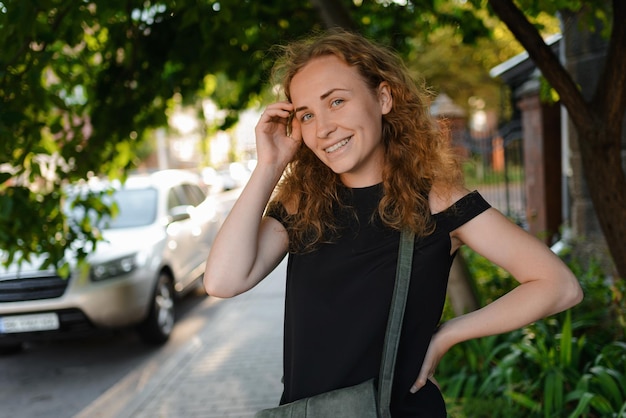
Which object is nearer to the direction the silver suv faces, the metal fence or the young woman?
the young woman

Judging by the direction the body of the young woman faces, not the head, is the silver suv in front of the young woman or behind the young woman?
behind

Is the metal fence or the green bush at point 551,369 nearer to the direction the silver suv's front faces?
the green bush

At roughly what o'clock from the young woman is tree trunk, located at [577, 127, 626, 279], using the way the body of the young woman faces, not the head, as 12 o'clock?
The tree trunk is roughly at 7 o'clock from the young woman.

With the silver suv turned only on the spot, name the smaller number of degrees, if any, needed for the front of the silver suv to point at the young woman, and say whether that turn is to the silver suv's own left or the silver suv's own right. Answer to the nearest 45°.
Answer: approximately 45° to the silver suv's own left

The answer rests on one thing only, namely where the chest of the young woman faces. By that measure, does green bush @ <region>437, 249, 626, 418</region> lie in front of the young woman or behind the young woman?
behind

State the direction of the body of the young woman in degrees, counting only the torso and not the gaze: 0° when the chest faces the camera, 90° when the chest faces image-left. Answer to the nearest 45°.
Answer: approximately 0°

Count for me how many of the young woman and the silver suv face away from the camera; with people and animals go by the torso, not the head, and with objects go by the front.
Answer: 0

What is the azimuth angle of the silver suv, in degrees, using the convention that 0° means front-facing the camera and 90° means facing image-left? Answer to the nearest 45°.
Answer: approximately 45°

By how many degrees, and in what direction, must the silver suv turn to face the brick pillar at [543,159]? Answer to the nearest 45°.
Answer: approximately 135° to its left
